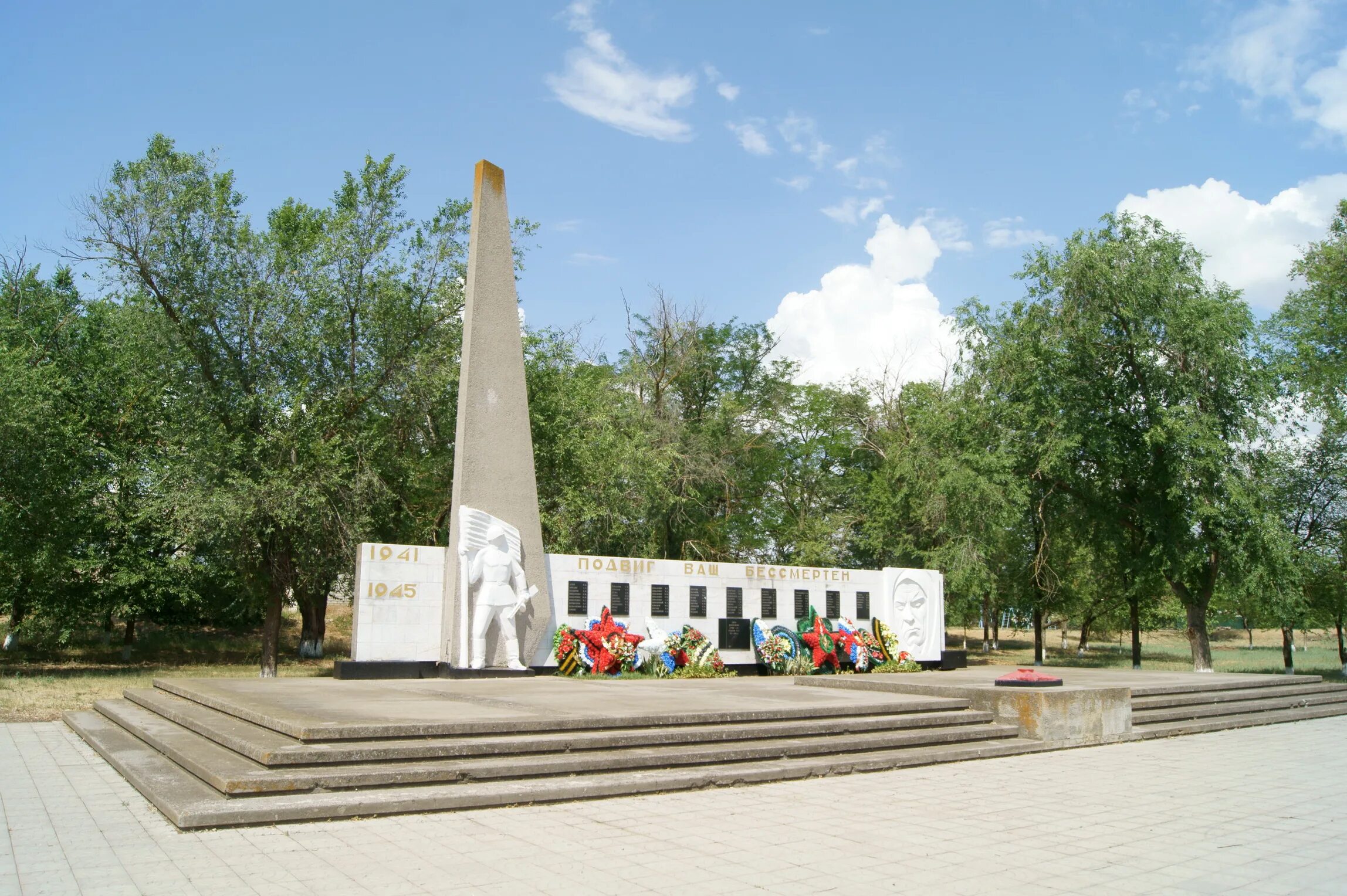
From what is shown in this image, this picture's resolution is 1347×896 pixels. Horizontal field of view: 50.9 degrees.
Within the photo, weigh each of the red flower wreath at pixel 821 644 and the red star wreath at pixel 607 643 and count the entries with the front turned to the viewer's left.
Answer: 0

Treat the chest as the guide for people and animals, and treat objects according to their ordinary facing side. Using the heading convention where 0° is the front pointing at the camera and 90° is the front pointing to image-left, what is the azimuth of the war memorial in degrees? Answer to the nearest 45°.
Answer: approximately 315°

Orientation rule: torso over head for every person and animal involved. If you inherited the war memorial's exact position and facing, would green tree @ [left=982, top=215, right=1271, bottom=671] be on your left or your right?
on your left

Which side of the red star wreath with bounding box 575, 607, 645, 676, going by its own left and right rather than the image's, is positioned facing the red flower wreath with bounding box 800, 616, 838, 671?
left

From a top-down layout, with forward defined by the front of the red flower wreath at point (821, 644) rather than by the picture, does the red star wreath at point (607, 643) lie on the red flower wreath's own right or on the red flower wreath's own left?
on the red flower wreath's own right
